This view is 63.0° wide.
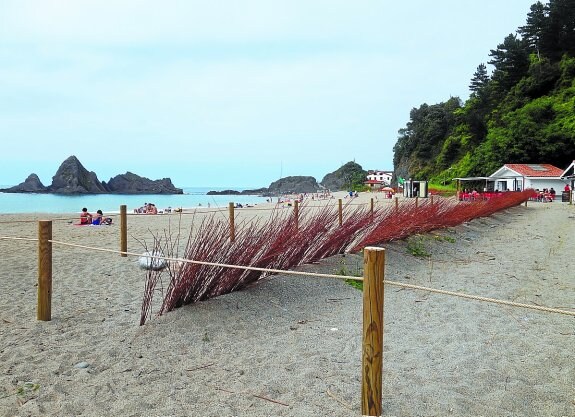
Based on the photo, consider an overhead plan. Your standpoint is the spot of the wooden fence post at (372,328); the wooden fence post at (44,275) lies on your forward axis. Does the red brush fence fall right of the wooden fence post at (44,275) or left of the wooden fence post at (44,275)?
right

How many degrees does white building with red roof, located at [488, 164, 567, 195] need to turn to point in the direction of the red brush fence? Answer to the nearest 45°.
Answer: approximately 45° to its left

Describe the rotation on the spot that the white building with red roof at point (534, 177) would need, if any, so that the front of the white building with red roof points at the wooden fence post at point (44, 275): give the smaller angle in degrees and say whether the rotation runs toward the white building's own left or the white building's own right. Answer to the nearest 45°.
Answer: approximately 45° to the white building's own left

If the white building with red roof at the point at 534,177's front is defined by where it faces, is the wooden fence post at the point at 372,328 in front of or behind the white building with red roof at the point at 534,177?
in front

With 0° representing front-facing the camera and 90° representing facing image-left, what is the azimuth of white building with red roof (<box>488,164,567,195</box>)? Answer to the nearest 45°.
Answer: approximately 45°

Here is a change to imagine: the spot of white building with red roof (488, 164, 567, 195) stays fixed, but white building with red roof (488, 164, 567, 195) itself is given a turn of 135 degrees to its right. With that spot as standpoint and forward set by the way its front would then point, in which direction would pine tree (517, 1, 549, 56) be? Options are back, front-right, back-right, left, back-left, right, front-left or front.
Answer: front

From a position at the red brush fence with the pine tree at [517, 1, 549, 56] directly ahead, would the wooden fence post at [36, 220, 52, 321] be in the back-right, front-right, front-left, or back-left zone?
back-left
